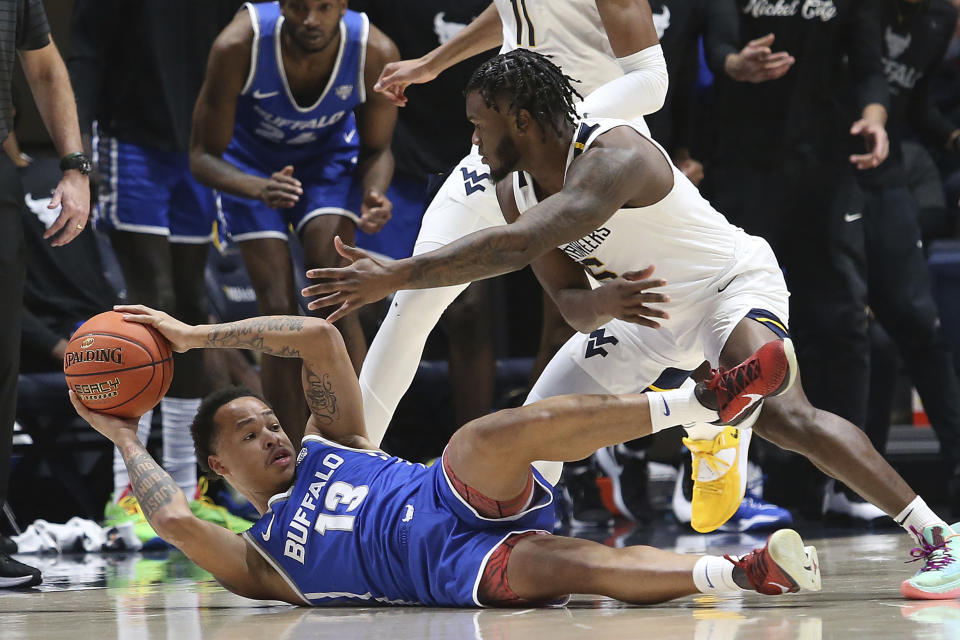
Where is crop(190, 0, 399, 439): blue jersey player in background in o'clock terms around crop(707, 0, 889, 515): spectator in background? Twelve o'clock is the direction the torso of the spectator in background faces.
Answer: The blue jersey player in background is roughly at 2 o'clock from the spectator in background.

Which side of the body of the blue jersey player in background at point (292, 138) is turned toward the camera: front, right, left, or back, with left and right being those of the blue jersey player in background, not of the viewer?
front

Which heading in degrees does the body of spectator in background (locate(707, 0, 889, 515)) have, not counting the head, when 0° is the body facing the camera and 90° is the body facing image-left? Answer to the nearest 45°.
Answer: approximately 0°

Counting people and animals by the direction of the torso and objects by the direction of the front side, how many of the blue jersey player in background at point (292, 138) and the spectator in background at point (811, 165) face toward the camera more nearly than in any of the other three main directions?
2

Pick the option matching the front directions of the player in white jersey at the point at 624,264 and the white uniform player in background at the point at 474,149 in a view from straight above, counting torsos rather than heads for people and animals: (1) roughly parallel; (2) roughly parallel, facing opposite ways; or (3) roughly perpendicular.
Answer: roughly parallel

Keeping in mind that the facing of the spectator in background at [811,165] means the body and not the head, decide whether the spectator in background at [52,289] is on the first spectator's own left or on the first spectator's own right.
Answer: on the first spectator's own right

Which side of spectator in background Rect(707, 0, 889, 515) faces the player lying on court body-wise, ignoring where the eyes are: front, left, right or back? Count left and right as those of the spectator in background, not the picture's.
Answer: front

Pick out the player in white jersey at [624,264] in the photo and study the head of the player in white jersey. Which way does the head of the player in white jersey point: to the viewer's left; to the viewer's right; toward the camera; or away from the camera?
to the viewer's left
